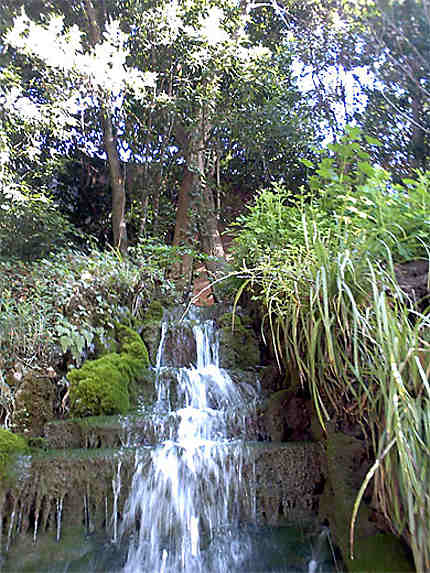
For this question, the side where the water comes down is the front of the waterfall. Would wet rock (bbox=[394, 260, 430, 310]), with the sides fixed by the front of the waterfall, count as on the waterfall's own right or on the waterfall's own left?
on the waterfall's own left

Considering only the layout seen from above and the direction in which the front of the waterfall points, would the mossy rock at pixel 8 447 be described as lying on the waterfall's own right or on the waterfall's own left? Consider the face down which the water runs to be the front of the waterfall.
on the waterfall's own right

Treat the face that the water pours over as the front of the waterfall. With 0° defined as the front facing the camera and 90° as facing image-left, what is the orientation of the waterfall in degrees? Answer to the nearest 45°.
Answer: approximately 0°

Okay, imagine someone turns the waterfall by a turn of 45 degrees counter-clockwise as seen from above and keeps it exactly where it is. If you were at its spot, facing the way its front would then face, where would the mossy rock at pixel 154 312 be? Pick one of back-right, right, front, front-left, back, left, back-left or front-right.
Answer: back-left

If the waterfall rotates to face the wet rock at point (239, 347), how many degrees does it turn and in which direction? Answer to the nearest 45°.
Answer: approximately 180°

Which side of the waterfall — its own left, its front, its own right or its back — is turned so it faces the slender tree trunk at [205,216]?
back

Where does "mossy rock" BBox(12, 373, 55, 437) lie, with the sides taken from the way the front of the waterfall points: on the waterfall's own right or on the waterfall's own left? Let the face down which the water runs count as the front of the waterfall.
on the waterfall's own right

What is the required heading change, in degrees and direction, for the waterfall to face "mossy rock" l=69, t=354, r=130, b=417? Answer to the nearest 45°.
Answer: approximately 135° to its right

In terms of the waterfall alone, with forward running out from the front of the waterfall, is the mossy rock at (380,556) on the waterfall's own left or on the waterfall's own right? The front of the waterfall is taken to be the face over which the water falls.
on the waterfall's own left

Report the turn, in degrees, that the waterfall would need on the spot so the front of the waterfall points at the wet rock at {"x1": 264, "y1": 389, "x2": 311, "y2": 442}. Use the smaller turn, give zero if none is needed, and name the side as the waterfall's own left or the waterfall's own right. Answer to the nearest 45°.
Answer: approximately 135° to the waterfall's own left
